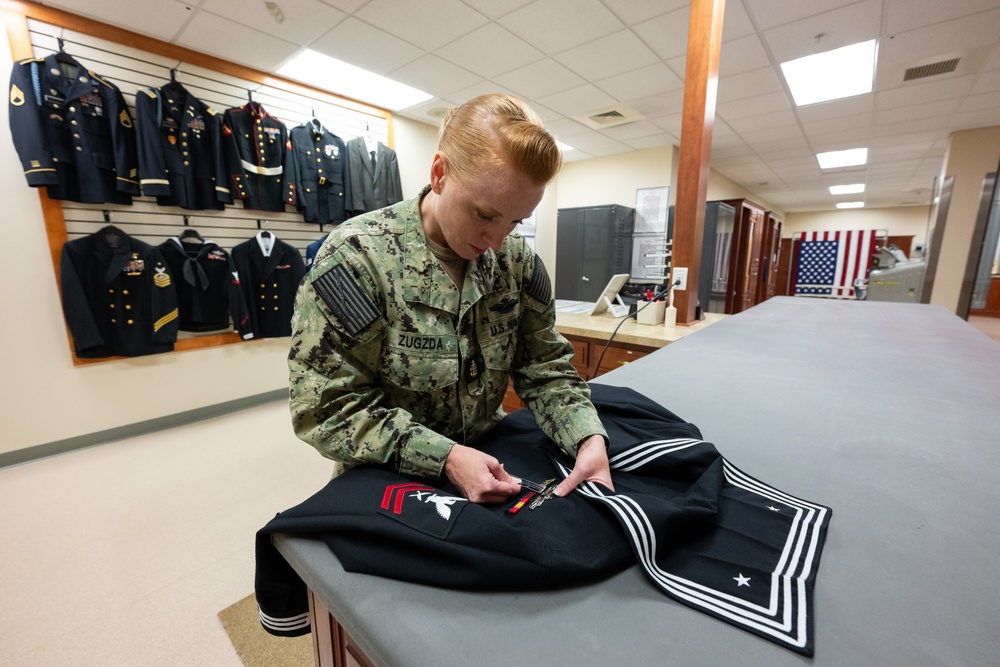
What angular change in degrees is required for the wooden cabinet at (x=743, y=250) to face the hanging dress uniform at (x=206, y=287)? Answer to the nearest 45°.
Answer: approximately 90° to its right

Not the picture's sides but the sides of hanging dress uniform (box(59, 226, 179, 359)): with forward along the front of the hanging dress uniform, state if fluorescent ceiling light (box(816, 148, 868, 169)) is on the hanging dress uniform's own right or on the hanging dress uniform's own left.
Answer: on the hanging dress uniform's own left

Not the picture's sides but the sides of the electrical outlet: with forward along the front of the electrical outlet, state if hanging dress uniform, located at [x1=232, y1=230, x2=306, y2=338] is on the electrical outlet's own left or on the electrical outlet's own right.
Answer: on the electrical outlet's own right

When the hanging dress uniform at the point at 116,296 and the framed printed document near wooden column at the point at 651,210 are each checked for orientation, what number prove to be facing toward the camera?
2

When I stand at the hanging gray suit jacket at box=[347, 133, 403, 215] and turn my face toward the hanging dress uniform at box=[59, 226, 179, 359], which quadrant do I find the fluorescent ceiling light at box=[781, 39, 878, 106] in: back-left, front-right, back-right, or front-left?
back-left

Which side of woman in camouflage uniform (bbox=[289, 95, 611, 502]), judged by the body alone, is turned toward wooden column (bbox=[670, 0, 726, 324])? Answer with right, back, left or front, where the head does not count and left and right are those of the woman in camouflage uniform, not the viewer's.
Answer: left

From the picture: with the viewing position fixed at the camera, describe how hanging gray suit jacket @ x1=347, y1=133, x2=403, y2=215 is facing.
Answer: facing the viewer and to the right of the viewer

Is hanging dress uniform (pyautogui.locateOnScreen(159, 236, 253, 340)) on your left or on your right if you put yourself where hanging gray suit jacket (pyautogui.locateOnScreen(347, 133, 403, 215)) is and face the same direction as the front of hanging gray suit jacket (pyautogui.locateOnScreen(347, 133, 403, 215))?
on your right

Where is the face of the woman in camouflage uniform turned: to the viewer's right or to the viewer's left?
to the viewer's right

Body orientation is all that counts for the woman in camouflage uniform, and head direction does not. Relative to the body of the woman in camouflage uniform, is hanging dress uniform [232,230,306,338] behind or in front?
behind

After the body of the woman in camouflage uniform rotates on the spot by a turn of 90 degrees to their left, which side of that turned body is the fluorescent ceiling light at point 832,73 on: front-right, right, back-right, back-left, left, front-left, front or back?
front

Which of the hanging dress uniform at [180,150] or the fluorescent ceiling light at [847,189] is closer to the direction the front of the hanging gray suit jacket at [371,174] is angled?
the fluorescent ceiling light
